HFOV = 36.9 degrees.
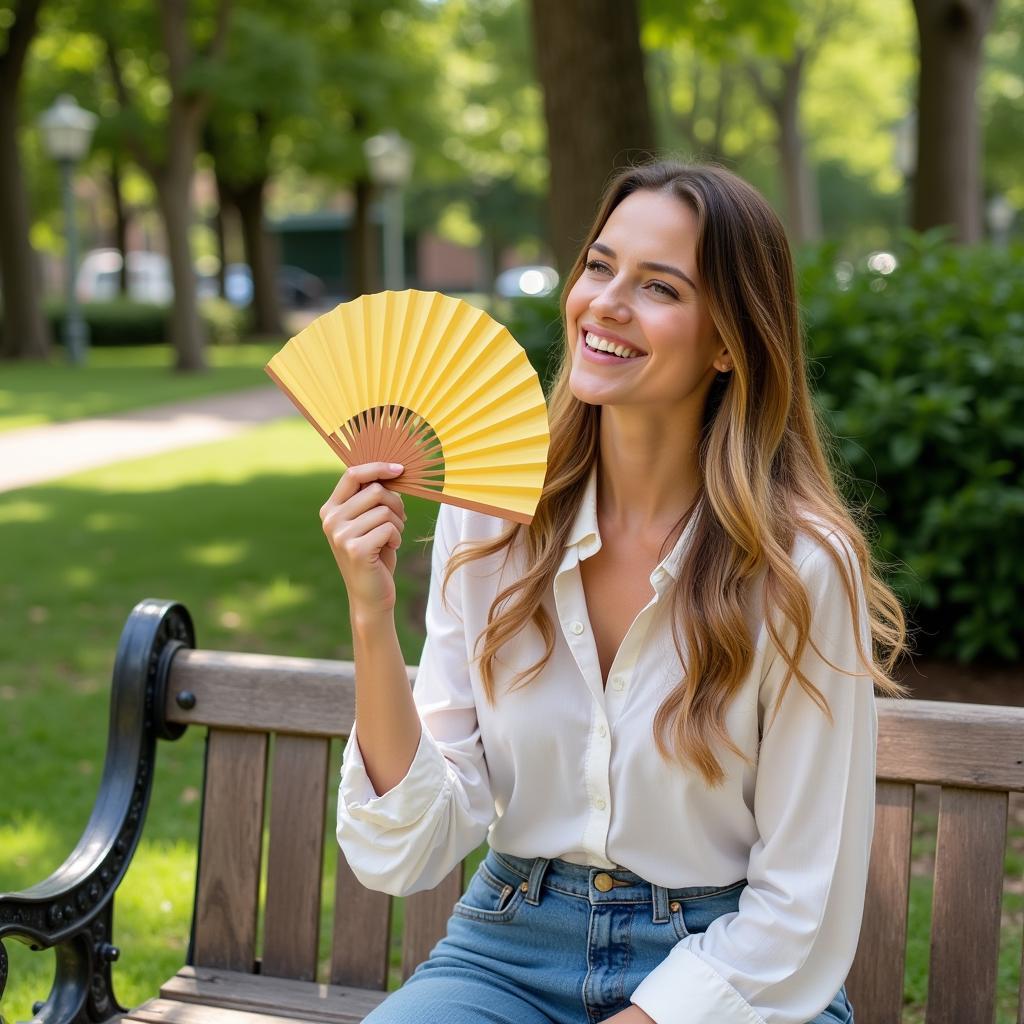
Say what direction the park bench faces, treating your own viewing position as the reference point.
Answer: facing the viewer and to the left of the viewer

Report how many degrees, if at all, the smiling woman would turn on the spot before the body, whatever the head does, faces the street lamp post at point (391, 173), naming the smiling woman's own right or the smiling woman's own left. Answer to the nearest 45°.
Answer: approximately 135° to the smiling woman's own right

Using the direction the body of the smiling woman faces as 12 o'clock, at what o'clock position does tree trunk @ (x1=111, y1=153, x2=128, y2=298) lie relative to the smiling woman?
The tree trunk is roughly at 4 o'clock from the smiling woman.

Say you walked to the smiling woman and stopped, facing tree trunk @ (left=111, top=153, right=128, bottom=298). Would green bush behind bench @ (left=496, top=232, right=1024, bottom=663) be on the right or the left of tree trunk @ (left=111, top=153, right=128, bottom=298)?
right

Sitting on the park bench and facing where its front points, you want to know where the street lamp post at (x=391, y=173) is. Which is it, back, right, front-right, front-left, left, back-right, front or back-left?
back-right

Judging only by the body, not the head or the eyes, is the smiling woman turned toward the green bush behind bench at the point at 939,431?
no

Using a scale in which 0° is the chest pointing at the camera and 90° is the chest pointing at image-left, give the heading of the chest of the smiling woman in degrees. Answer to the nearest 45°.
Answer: approximately 45°

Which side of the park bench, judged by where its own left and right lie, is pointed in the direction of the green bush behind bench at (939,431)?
back

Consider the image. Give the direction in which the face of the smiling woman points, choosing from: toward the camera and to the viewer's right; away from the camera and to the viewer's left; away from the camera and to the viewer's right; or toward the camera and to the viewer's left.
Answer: toward the camera and to the viewer's left
